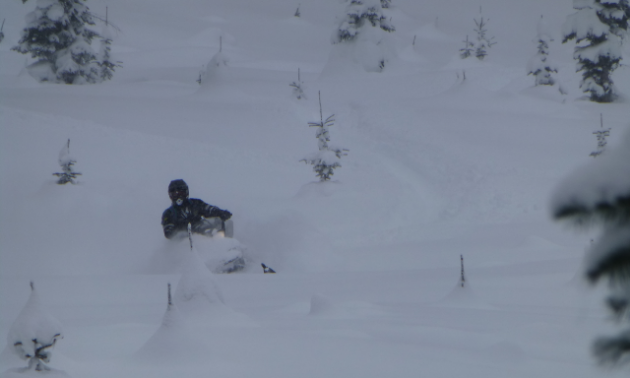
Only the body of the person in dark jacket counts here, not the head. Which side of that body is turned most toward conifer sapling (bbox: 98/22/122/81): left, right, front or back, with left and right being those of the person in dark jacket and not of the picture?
back

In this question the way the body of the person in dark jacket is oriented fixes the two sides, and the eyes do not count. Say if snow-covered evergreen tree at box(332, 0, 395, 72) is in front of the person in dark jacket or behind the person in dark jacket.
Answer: behind

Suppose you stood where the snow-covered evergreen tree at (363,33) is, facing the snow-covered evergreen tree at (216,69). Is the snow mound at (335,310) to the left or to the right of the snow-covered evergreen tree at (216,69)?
left

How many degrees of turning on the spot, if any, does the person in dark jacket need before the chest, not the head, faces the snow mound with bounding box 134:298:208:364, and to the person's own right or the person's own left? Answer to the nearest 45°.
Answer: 0° — they already face it

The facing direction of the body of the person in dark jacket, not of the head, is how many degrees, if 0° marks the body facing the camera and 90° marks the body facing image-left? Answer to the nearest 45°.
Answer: approximately 0°

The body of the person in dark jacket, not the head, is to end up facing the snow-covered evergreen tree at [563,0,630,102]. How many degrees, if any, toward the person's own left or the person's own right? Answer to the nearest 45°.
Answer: approximately 135° to the person's own left

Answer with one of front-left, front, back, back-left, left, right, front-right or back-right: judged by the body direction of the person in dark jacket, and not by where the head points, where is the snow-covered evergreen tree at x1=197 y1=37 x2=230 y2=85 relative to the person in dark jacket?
back

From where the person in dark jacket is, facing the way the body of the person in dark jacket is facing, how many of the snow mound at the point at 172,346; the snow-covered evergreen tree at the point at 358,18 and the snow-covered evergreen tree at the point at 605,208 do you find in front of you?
2
